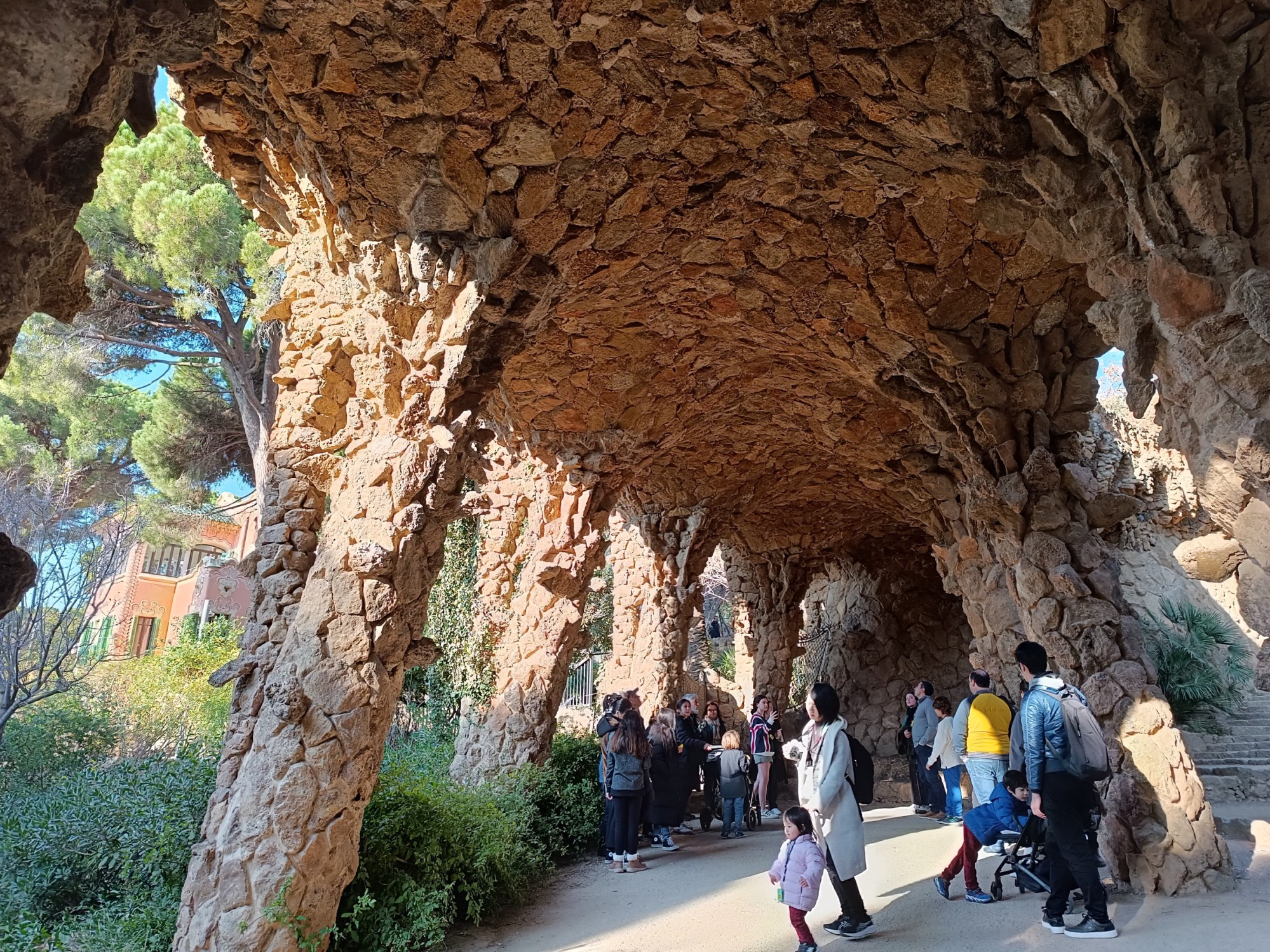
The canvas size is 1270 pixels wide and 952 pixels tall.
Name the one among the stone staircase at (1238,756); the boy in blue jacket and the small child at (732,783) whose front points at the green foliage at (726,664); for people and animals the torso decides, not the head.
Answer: the small child

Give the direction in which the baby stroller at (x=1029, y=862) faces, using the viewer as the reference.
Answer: facing to the left of the viewer

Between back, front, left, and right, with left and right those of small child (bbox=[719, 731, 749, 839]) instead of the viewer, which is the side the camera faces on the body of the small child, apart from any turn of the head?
back

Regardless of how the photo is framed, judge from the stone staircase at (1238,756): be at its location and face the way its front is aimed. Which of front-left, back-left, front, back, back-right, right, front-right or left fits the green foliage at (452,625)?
front-right

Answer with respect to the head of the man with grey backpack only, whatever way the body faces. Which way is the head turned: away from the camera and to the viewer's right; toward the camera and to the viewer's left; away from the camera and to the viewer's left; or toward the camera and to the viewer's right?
away from the camera and to the viewer's left

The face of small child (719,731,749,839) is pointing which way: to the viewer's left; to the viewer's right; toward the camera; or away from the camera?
away from the camera

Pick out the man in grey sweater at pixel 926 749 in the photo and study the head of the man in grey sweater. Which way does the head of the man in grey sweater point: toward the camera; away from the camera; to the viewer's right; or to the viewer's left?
to the viewer's left
